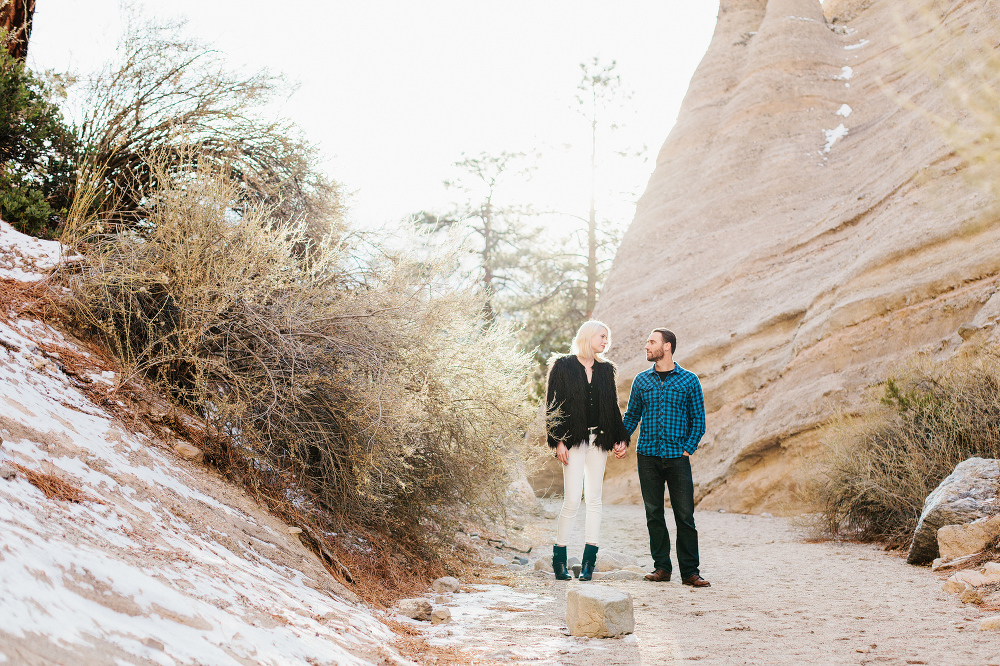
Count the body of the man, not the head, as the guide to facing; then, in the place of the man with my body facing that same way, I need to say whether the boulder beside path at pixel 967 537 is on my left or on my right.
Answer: on my left

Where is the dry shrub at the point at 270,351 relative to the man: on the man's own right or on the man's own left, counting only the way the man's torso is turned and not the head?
on the man's own right

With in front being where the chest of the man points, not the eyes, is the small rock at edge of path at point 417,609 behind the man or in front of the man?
in front

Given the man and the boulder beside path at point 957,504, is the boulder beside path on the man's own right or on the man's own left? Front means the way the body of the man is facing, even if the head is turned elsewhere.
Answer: on the man's own left

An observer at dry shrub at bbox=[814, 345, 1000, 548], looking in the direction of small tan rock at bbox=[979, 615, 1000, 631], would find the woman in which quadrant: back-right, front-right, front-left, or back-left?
front-right

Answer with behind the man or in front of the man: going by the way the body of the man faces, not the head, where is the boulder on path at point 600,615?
in front

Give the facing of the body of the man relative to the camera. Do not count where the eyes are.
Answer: toward the camera

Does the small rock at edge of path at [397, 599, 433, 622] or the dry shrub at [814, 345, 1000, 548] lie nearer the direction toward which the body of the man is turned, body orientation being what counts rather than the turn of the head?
the small rock at edge of path

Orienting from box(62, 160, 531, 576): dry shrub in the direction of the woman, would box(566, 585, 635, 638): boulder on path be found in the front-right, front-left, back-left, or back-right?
front-right
